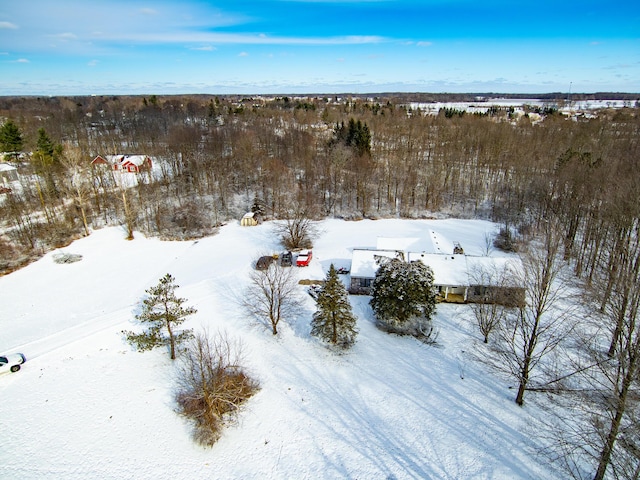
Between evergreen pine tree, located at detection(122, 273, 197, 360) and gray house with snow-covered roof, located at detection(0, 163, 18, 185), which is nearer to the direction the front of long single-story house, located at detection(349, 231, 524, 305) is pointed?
the evergreen pine tree

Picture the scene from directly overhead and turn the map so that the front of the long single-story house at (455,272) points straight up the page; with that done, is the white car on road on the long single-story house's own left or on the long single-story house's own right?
on the long single-story house's own right

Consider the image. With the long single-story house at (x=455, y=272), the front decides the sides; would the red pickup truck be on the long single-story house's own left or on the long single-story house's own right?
on the long single-story house's own right

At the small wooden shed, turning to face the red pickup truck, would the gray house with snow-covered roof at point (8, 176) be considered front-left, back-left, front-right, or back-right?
back-right

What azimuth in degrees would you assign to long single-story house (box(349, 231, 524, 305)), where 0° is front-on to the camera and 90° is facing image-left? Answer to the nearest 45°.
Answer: approximately 0°

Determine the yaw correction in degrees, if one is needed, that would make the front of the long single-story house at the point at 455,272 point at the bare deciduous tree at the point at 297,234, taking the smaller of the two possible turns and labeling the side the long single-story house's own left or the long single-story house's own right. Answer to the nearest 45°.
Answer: approximately 90° to the long single-story house's own right

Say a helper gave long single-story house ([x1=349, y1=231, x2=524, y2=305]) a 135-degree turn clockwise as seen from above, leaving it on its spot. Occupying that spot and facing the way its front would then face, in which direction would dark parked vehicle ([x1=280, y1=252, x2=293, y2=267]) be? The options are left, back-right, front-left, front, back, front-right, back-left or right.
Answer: front-left

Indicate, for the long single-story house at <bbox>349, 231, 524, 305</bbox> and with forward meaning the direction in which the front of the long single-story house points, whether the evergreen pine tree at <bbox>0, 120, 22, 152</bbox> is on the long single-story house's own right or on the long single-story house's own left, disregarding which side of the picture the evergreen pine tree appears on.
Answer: on the long single-story house's own right

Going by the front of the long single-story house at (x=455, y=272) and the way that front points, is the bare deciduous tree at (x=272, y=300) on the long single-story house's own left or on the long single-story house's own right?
on the long single-story house's own right

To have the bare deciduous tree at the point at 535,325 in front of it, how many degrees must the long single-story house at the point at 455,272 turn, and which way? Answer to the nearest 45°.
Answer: approximately 45° to its left

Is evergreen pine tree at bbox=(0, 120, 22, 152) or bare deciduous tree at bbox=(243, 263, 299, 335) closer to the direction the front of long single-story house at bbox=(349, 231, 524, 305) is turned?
the bare deciduous tree

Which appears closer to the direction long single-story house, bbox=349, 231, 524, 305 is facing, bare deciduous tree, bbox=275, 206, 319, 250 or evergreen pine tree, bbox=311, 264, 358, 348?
the evergreen pine tree

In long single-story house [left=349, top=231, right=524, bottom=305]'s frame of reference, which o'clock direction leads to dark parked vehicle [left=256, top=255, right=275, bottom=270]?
The dark parked vehicle is roughly at 3 o'clock from the long single-story house.

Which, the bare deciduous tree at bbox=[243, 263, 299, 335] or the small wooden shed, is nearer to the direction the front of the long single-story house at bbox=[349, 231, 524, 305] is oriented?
the bare deciduous tree

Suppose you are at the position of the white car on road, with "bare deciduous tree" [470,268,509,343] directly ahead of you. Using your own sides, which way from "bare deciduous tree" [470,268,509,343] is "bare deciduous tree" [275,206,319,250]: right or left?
left

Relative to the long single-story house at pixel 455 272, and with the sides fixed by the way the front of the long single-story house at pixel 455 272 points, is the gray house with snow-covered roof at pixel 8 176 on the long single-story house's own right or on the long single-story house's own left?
on the long single-story house's own right
